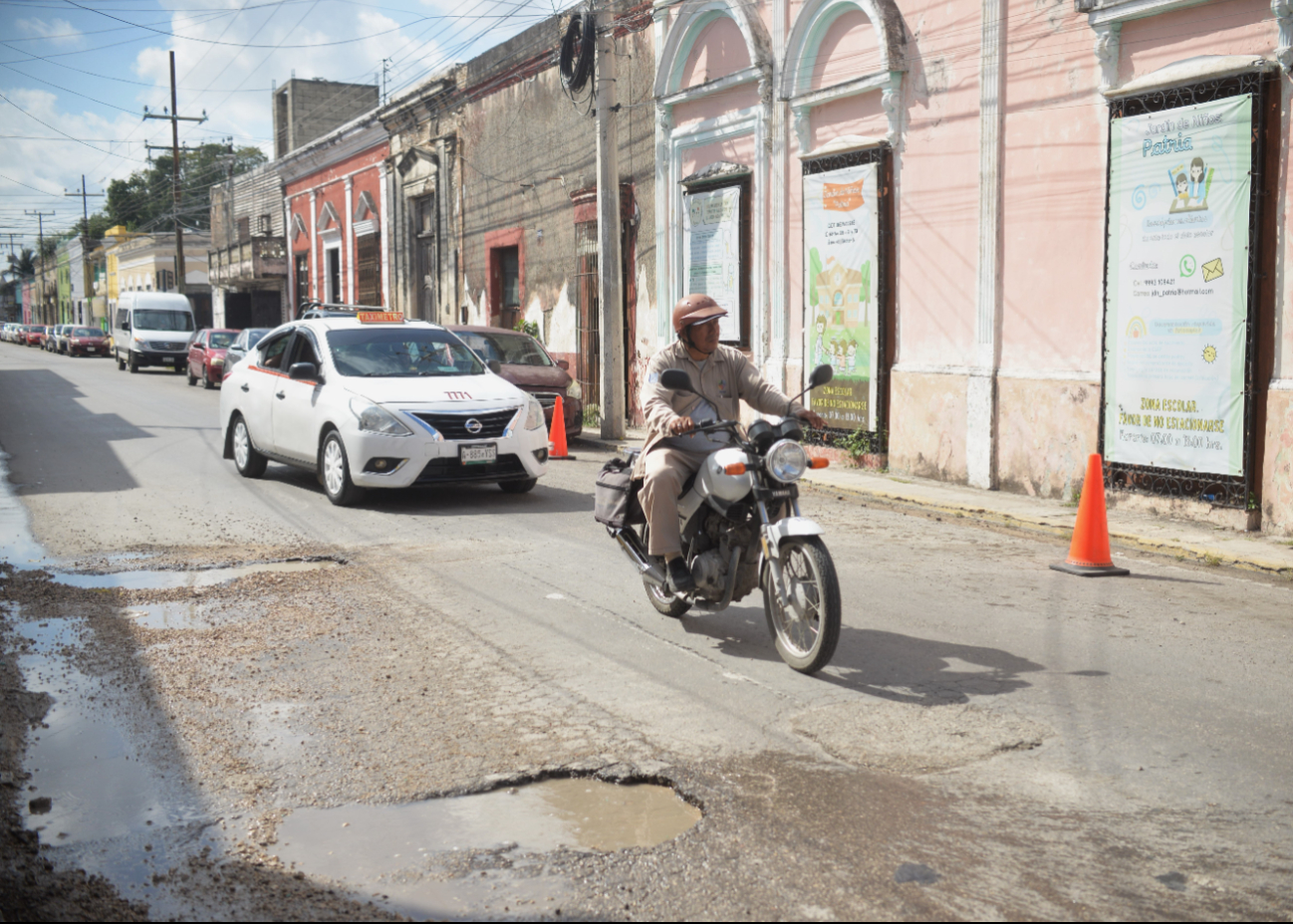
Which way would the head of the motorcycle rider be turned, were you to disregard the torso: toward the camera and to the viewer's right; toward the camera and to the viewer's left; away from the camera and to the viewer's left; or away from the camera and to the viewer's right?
toward the camera and to the viewer's right

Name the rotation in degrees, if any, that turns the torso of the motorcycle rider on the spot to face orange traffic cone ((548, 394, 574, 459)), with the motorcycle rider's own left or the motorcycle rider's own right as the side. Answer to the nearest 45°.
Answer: approximately 135° to the motorcycle rider's own left

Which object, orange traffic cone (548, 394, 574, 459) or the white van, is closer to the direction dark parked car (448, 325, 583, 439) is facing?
the orange traffic cone

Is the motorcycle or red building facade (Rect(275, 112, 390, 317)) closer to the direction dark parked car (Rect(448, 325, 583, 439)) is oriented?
the motorcycle

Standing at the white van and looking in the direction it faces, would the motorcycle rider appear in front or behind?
in front

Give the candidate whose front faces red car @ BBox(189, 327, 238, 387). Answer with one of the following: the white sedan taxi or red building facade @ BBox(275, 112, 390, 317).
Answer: the red building facade

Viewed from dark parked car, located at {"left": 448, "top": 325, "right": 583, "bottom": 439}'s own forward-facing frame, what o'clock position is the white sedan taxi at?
The white sedan taxi is roughly at 2 o'clock from the dark parked car.
